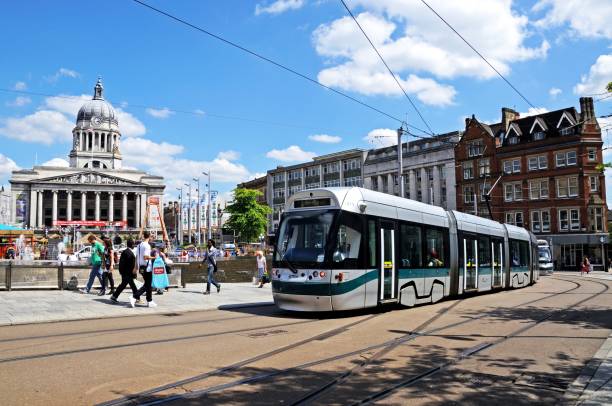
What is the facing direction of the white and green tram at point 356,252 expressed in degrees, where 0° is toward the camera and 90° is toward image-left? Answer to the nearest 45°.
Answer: approximately 45°

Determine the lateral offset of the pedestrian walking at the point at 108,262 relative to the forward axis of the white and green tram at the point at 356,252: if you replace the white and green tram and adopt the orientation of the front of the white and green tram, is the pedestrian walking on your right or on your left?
on your right

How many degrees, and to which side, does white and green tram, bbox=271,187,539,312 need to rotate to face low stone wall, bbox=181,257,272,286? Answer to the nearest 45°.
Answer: approximately 90° to its right

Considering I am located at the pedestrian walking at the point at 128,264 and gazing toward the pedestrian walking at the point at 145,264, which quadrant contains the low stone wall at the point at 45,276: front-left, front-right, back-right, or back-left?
back-left

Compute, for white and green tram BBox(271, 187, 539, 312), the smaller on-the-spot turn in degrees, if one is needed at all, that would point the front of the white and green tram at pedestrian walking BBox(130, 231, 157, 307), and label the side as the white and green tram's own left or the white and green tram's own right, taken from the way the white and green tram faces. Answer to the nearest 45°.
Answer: approximately 45° to the white and green tram's own right

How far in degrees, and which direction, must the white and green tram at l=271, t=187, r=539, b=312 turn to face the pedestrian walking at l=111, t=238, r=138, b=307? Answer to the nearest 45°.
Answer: approximately 45° to its right
